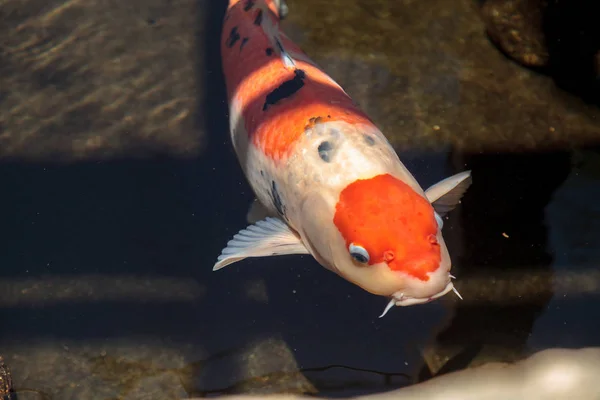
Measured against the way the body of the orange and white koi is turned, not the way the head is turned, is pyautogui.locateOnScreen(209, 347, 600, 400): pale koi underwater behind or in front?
in front

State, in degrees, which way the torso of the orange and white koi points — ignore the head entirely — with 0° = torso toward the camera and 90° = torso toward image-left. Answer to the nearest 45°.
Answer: approximately 315°
